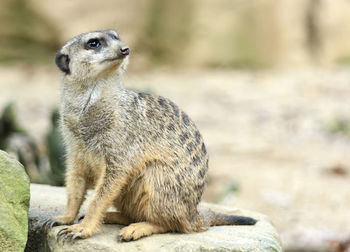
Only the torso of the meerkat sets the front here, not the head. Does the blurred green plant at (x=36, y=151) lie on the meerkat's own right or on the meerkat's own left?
on the meerkat's own right

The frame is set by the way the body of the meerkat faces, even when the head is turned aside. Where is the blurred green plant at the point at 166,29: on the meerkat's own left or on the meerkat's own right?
on the meerkat's own right

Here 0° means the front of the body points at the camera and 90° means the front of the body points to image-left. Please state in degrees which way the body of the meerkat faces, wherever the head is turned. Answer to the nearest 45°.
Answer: approximately 90°

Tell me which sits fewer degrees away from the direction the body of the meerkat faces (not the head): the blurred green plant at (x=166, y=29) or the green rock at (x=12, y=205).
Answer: the green rock

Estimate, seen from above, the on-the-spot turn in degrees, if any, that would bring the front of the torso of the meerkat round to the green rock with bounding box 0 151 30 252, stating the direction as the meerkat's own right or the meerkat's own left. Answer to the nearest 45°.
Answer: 0° — it already faces it

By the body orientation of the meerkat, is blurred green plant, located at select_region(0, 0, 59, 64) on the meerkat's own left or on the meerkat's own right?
on the meerkat's own right
